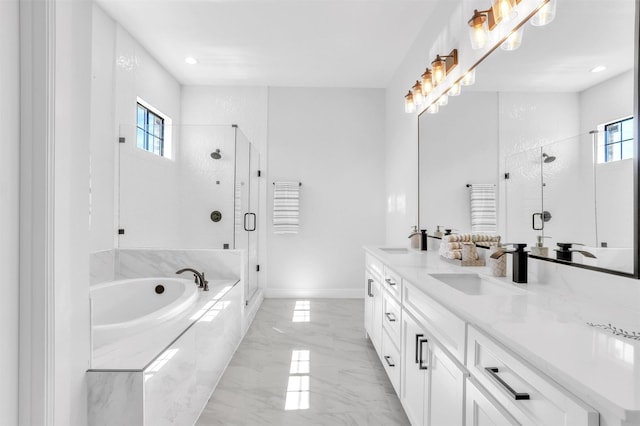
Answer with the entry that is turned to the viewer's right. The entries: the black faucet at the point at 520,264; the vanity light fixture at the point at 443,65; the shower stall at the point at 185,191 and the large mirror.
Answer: the shower stall

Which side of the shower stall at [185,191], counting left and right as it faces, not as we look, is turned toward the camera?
right

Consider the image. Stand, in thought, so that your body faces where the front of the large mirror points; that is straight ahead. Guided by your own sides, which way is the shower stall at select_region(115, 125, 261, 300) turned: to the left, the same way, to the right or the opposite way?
the opposite way

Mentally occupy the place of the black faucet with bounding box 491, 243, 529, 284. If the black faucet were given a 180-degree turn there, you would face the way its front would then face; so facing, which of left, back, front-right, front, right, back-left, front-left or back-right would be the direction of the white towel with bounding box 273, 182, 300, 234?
left

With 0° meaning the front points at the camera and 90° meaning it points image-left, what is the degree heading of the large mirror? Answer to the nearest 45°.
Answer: approximately 45°

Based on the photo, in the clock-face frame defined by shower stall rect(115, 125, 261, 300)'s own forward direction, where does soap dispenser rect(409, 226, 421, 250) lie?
The soap dispenser is roughly at 1 o'clock from the shower stall.

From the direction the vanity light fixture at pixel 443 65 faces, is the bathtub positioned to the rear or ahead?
ahead

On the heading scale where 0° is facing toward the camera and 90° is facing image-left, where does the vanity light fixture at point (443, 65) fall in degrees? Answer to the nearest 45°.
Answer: approximately 45°

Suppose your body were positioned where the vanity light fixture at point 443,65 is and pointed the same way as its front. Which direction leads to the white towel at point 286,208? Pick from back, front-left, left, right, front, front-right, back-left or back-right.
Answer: right
